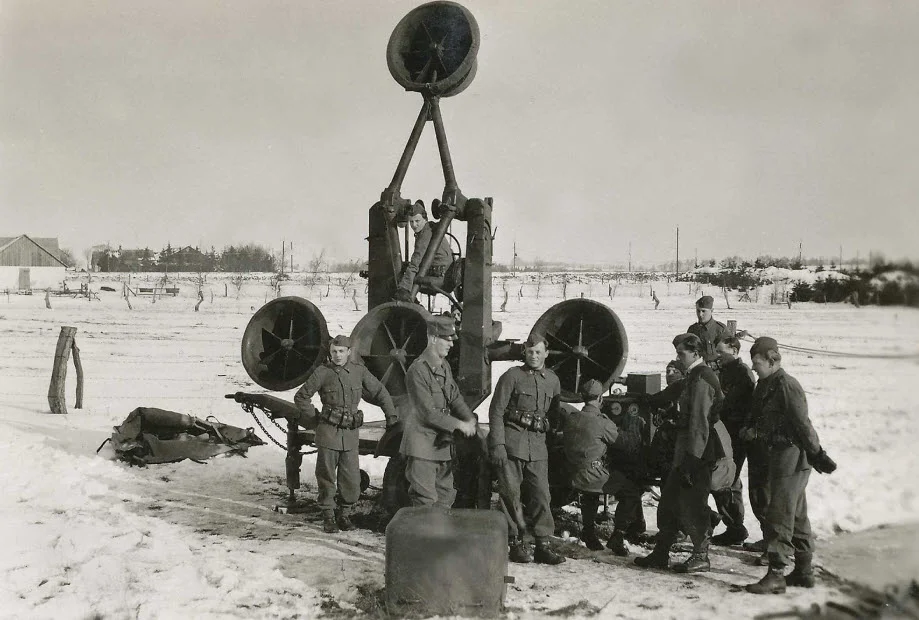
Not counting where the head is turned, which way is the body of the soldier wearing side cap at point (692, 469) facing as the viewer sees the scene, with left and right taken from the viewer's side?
facing to the left of the viewer

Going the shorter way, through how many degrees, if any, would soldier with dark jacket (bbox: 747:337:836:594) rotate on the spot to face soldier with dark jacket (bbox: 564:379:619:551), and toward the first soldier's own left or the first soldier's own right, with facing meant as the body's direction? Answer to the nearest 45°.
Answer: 0° — they already face them

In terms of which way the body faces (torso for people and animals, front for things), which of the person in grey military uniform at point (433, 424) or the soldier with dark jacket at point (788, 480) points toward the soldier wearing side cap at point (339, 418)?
the soldier with dark jacket

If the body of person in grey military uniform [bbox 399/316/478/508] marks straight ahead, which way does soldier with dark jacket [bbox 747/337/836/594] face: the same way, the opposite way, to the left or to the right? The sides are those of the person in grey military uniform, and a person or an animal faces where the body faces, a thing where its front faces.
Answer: the opposite way

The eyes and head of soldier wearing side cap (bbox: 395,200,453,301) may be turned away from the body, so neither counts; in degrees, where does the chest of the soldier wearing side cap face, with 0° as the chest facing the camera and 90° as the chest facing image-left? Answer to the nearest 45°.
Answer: approximately 45°

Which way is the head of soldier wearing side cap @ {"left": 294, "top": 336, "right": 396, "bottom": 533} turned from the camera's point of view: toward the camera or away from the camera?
toward the camera

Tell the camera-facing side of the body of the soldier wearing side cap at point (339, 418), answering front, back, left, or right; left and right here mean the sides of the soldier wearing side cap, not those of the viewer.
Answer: front

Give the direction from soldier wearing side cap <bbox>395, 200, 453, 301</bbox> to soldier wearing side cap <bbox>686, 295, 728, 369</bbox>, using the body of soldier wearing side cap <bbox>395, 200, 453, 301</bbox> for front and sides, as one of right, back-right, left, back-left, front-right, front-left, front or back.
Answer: back-left

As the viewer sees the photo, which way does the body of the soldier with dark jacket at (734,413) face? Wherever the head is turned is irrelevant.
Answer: to the viewer's left

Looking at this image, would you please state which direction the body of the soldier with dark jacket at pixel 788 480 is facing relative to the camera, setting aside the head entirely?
to the viewer's left

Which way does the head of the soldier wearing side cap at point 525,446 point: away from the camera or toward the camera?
toward the camera

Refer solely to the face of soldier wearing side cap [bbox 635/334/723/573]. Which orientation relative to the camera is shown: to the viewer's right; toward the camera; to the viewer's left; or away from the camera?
to the viewer's left

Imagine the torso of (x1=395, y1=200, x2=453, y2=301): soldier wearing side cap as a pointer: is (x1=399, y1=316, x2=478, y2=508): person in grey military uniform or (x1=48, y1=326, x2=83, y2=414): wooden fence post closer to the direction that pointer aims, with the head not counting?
the person in grey military uniform

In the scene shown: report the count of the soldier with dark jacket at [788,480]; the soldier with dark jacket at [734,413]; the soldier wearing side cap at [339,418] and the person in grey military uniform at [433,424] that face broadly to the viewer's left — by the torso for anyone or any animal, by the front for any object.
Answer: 2
